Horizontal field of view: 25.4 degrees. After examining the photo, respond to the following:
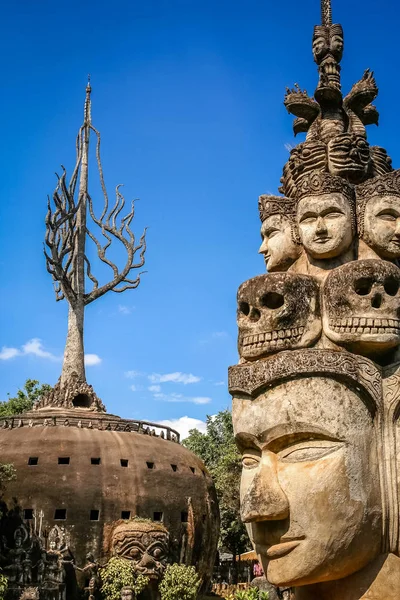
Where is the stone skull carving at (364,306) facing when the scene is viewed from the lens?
facing the viewer and to the right of the viewer

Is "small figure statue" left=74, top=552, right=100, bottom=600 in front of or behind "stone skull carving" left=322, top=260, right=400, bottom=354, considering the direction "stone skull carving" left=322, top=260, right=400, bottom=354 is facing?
behind

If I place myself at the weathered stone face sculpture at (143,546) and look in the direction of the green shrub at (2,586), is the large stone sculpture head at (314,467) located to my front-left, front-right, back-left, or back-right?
front-left

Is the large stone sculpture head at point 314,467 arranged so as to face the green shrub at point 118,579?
no

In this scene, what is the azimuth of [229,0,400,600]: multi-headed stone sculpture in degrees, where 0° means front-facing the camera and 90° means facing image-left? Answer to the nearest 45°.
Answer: approximately 45°

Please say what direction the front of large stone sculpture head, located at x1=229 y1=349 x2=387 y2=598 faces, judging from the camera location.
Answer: facing the viewer and to the left of the viewer

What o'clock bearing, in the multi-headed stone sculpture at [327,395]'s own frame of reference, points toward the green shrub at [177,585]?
The green shrub is roughly at 4 o'clock from the multi-headed stone sculpture.

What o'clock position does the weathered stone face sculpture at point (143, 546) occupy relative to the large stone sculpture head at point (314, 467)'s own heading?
The weathered stone face sculpture is roughly at 4 o'clock from the large stone sculpture head.

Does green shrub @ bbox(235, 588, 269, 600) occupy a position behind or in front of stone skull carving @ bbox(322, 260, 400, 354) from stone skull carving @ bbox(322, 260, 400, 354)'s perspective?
behind

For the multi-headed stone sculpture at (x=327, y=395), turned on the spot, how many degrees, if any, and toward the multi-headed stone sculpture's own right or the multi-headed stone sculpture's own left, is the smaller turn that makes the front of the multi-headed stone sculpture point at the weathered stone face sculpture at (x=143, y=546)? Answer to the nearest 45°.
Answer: approximately 135° to the multi-headed stone sculpture's own right

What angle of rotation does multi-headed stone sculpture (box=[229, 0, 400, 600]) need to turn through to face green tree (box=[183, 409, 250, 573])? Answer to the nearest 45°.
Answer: approximately 135° to its right

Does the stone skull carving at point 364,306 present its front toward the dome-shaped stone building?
no
